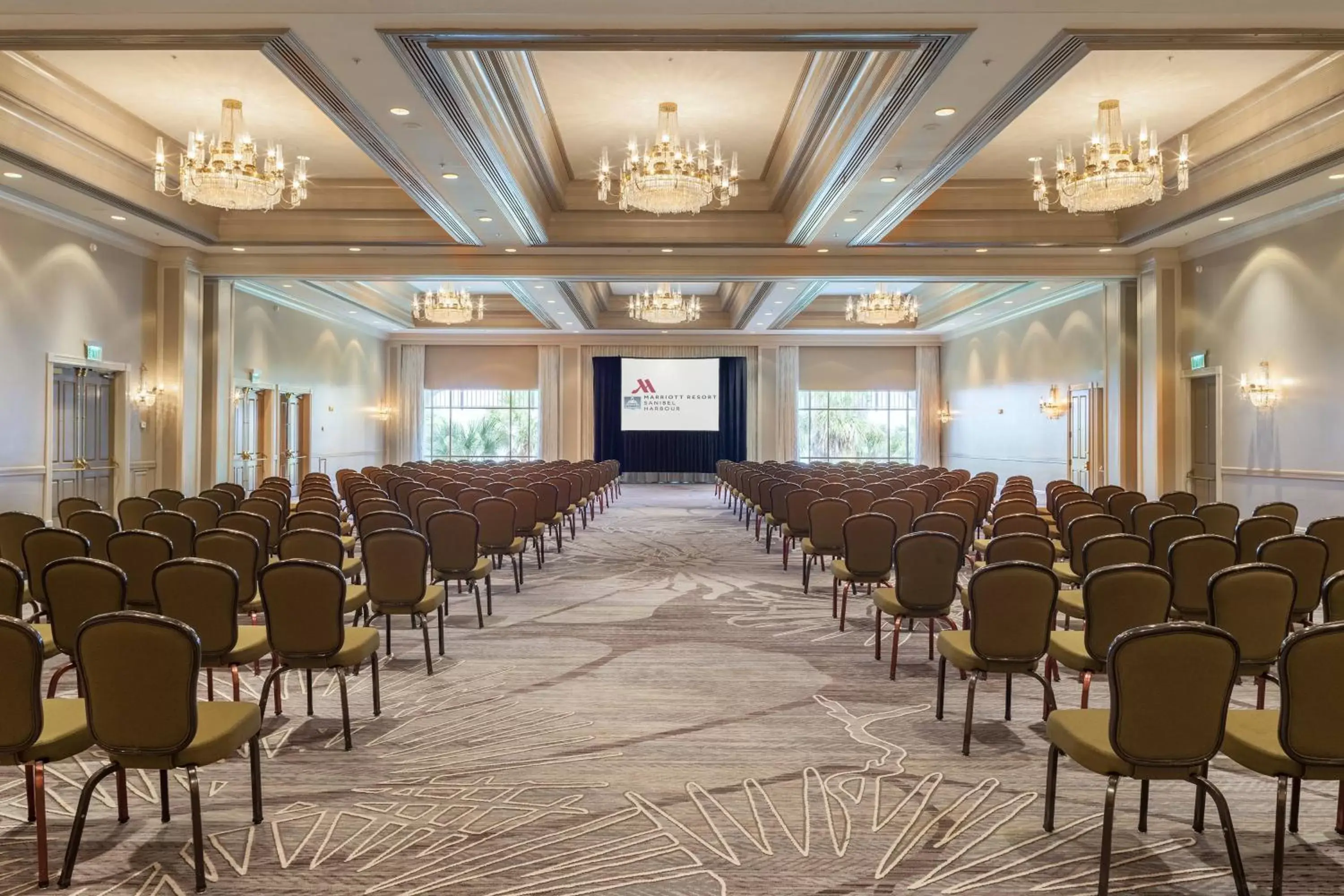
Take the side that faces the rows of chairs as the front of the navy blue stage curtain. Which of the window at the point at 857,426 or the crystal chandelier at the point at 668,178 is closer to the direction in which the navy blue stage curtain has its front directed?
the crystal chandelier

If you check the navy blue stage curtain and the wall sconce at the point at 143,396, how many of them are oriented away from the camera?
0

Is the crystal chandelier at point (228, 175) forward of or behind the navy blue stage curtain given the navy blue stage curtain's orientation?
forward

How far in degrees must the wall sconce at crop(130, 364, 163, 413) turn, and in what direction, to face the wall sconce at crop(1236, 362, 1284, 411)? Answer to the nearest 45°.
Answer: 0° — it already faces it

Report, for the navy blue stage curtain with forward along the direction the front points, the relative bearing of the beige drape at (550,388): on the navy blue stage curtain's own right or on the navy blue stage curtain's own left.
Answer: on the navy blue stage curtain's own right

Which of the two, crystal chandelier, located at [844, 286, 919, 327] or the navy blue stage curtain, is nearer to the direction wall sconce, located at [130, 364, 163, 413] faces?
the crystal chandelier

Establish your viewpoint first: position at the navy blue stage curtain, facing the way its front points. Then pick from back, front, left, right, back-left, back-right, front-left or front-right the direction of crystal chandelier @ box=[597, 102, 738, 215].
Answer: front

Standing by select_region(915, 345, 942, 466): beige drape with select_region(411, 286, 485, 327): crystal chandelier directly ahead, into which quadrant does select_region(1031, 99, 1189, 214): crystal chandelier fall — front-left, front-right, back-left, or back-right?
front-left

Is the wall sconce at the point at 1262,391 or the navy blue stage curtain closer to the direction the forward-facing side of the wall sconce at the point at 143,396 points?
the wall sconce

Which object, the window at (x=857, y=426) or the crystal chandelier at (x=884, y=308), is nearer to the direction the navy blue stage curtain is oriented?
the crystal chandelier

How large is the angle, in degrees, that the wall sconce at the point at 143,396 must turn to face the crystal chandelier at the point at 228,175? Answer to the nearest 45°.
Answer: approximately 45° to its right

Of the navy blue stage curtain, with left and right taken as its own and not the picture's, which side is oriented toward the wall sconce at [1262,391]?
front

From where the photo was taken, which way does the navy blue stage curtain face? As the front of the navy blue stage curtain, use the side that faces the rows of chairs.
toward the camera

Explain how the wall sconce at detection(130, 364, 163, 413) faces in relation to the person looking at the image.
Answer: facing the viewer and to the right of the viewer
